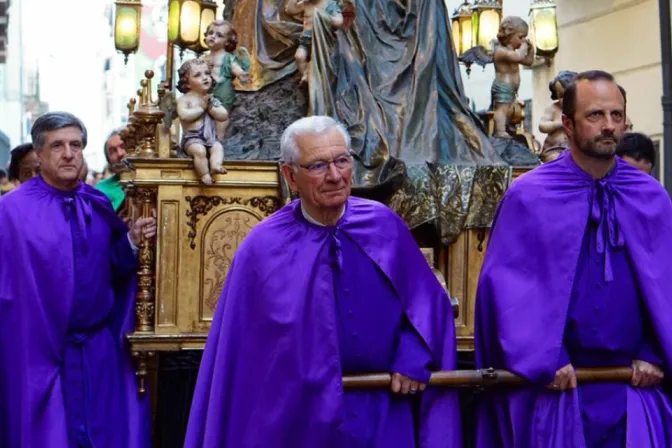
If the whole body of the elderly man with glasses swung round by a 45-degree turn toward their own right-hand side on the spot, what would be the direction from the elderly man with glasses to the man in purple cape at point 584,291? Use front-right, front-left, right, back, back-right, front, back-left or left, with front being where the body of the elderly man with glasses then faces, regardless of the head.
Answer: left

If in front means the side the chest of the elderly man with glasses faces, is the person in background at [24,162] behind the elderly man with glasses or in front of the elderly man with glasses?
behind

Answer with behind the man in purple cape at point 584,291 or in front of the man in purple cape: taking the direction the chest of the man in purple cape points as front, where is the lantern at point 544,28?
behind

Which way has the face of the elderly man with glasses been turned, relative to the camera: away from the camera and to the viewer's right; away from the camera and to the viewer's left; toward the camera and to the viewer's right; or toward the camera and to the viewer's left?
toward the camera and to the viewer's right

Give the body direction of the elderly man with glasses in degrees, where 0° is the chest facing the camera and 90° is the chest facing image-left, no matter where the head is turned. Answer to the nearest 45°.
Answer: approximately 315°

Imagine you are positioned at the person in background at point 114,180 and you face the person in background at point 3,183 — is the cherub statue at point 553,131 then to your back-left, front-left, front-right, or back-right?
back-right

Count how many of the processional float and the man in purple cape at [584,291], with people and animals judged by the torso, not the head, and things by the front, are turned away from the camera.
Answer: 0
